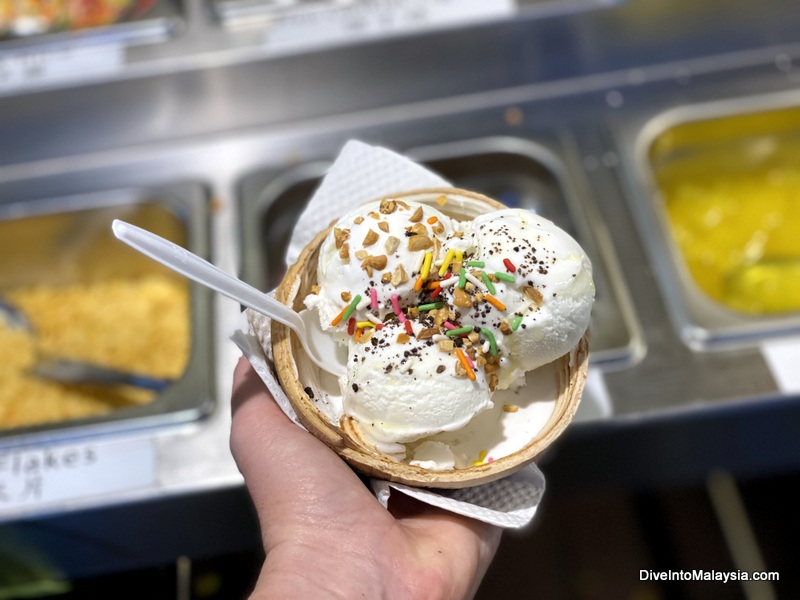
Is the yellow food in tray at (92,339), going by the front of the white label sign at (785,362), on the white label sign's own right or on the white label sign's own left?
on the white label sign's own right

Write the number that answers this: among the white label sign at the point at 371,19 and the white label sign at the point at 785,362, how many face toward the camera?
2

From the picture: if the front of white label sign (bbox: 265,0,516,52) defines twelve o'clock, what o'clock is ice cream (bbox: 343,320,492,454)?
The ice cream is roughly at 12 o'clock from the white label sign.

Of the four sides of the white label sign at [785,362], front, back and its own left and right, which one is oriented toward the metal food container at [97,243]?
right

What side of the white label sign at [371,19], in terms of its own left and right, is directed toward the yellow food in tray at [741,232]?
left

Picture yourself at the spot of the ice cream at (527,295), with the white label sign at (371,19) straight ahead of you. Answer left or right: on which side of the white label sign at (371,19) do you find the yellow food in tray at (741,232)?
right
